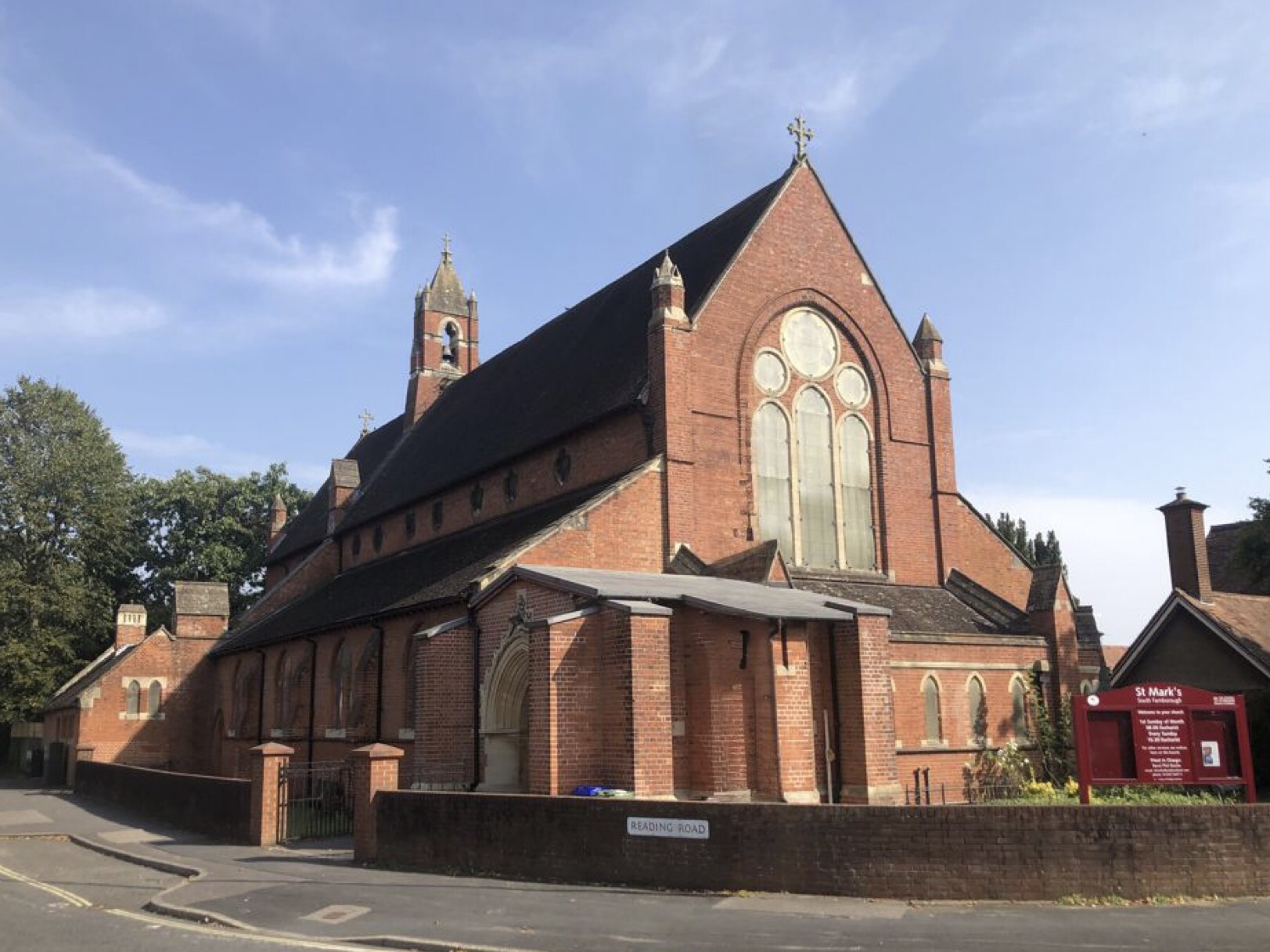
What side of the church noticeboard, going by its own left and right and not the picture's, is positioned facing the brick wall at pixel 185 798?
right

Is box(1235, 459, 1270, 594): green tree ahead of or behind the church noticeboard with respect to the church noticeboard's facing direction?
behind

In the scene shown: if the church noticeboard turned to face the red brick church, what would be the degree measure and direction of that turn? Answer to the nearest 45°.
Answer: approximately 135° to its right
